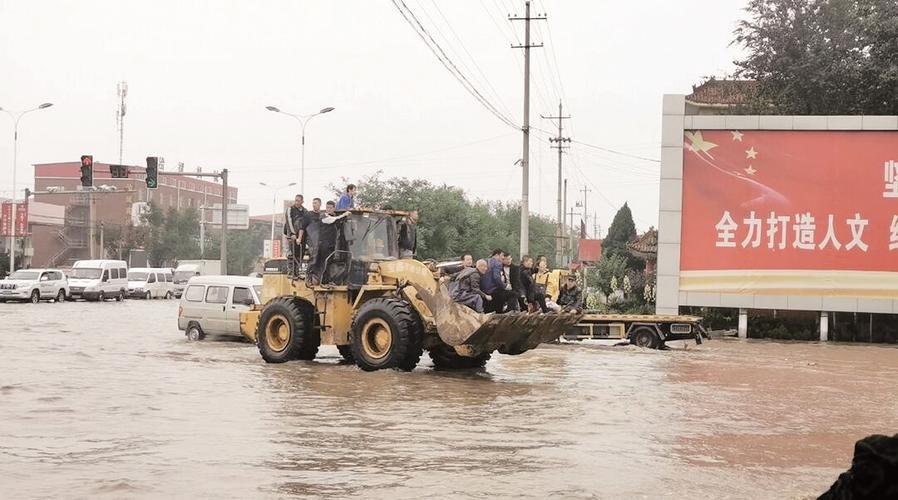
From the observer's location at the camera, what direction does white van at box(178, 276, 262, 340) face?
facing to the right of the viewer

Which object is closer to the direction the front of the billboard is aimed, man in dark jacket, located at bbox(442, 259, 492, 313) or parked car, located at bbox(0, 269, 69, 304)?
the man in dark jacket

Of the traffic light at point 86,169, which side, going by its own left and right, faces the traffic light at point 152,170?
left
